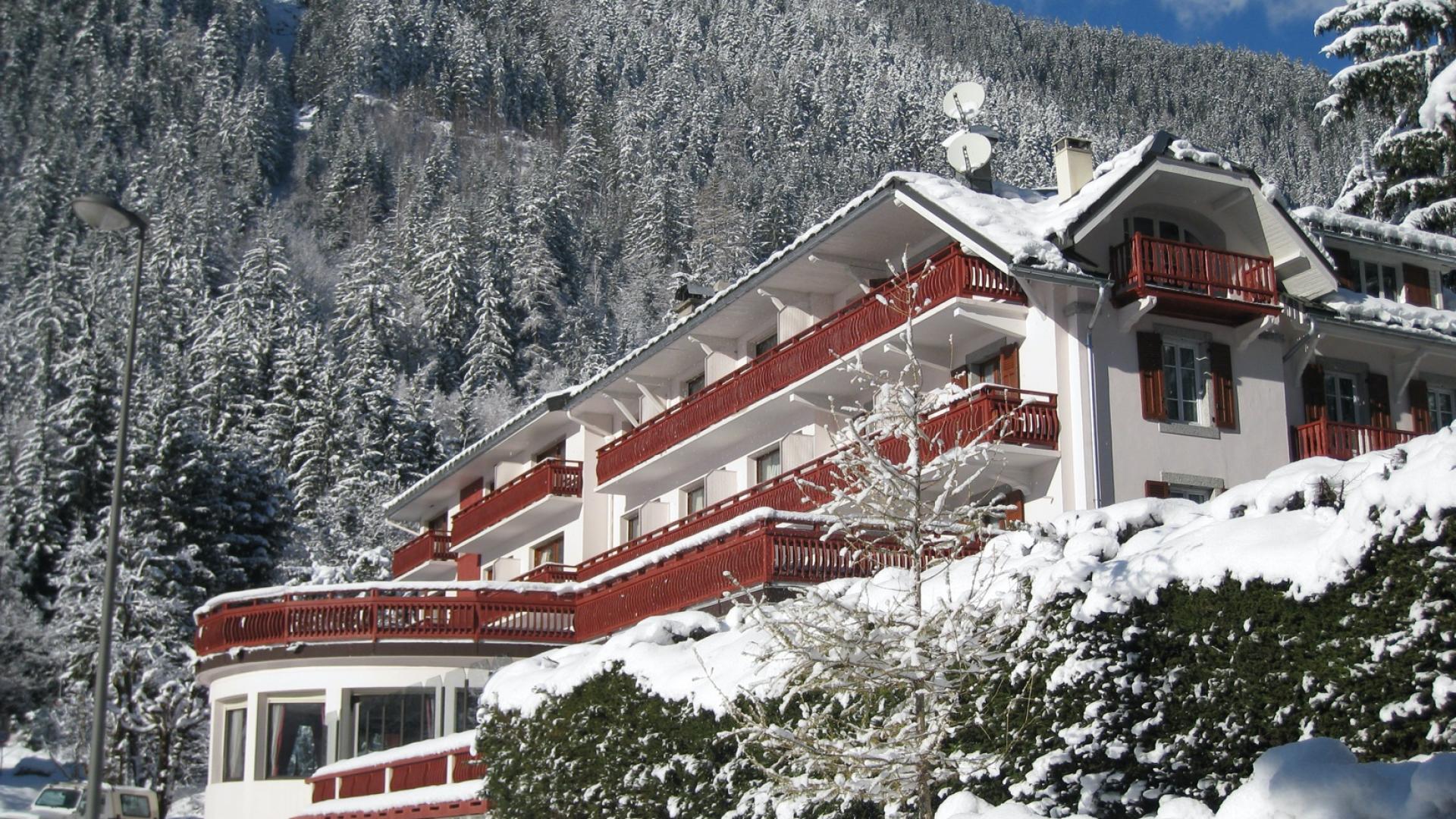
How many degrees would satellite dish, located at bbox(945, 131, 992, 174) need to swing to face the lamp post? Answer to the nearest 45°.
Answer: approximately 45° to its right

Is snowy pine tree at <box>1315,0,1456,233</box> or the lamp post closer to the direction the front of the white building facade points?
the lamp post

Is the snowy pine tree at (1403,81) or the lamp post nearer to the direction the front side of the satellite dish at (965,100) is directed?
the lamp post

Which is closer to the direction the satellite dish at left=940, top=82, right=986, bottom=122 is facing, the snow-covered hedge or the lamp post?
the lamp post

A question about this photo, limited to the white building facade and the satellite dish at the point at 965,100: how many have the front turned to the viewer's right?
0

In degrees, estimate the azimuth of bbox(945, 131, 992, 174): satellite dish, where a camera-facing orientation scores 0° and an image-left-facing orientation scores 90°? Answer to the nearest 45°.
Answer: approximately 0°

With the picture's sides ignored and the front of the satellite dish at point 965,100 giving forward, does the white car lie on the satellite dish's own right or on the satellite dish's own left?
on the satellite dish's own right

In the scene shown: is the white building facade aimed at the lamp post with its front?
yes

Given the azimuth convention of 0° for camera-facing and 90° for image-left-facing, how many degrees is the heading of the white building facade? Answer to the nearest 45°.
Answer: approximately 45°
